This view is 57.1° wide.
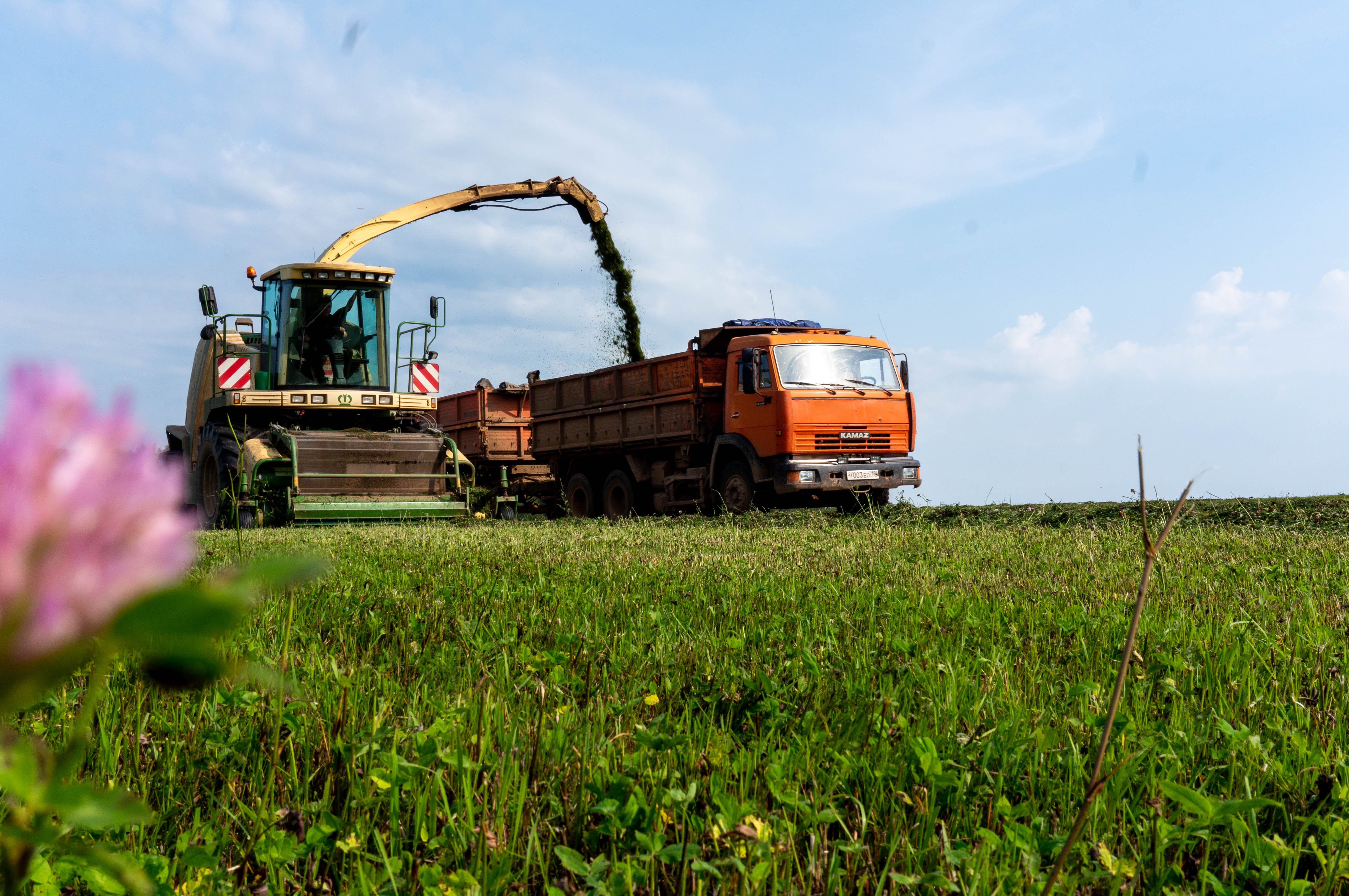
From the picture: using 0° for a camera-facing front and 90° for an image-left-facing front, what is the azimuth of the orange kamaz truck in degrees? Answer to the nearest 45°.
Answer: approximately 315°

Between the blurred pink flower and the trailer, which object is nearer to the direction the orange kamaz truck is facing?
the blurred pink flower

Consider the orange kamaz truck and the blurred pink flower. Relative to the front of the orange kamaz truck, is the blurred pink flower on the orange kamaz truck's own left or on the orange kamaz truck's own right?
on the orange kamaz truck's own right

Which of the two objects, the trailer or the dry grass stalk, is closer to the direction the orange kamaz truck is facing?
the dry grass stalk

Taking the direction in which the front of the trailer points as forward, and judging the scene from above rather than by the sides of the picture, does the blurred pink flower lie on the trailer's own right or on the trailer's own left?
on the trailer's own right

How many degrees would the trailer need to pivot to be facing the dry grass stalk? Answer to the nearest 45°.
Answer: approximately 45° to its right

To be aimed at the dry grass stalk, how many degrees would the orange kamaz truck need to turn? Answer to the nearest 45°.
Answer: approximately 45° to its right

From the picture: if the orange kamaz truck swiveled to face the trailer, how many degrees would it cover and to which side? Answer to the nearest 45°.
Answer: approximately 180°

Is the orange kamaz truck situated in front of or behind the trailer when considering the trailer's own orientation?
in front
